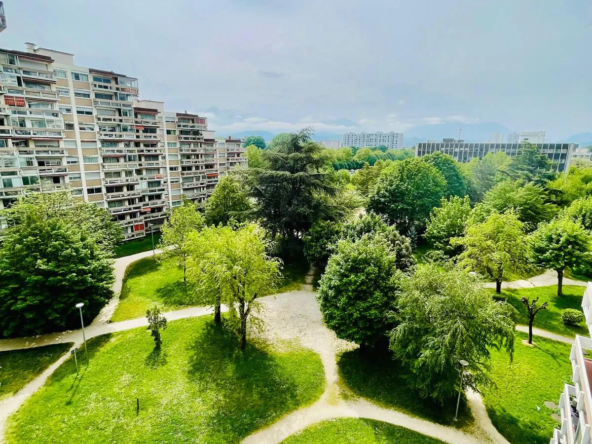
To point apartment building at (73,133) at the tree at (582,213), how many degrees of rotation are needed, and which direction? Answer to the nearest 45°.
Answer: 0° — it already faces it

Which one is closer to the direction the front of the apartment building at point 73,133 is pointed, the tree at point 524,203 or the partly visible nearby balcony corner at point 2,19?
the tree

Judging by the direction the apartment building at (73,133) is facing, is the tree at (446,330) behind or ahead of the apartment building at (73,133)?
ahead

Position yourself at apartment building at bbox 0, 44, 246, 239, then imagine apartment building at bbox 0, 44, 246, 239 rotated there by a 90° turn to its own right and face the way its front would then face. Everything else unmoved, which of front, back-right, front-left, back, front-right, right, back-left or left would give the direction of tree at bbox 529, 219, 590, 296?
left

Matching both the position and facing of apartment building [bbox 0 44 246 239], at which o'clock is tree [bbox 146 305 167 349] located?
The tree is roughly at 1 o'clock from the apartment building.

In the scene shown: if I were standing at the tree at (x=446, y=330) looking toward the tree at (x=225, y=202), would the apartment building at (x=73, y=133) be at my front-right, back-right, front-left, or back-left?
front-left

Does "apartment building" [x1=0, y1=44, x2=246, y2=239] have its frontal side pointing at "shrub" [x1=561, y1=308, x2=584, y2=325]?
yes

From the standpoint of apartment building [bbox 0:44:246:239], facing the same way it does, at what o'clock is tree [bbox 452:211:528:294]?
The tree is roughly at 12 o'clock from the apartment building.

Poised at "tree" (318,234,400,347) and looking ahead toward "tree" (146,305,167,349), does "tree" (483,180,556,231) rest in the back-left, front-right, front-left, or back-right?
back-right

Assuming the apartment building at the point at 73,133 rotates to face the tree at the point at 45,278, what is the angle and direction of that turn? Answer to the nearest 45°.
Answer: approximately 45° to its right

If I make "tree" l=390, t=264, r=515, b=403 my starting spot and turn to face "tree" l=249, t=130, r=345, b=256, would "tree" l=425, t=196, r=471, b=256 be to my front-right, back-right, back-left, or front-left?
front-right

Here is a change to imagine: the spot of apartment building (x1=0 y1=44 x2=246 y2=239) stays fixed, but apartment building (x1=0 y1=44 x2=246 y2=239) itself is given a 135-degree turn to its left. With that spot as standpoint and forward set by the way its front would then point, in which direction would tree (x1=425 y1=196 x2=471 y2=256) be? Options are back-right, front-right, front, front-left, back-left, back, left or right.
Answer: back-right

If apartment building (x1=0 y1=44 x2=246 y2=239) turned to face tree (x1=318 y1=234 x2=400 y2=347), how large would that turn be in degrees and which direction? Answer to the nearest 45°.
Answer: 0° — it already faces it

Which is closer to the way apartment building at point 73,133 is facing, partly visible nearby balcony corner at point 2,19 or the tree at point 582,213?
the tree
